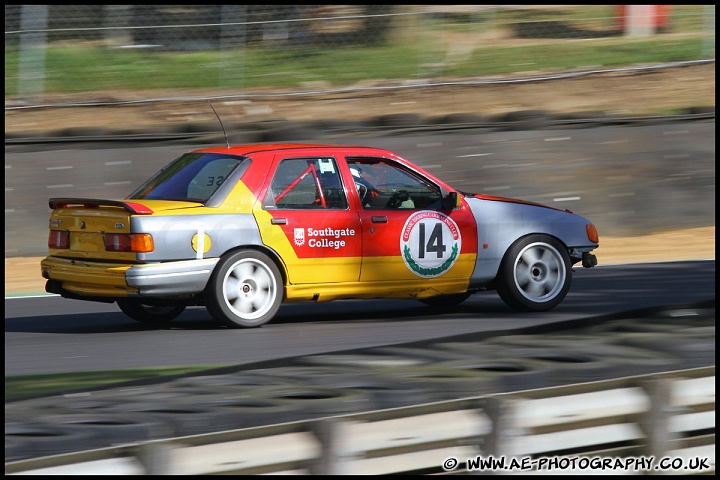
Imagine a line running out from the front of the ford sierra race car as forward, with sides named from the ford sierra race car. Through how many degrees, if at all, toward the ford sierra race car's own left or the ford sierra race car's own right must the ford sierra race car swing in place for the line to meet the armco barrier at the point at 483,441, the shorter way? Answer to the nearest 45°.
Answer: approximately 135° to the ford sierra race car's own right

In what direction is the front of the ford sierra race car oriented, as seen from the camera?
facing away from the viewer and to the right of the viewer
